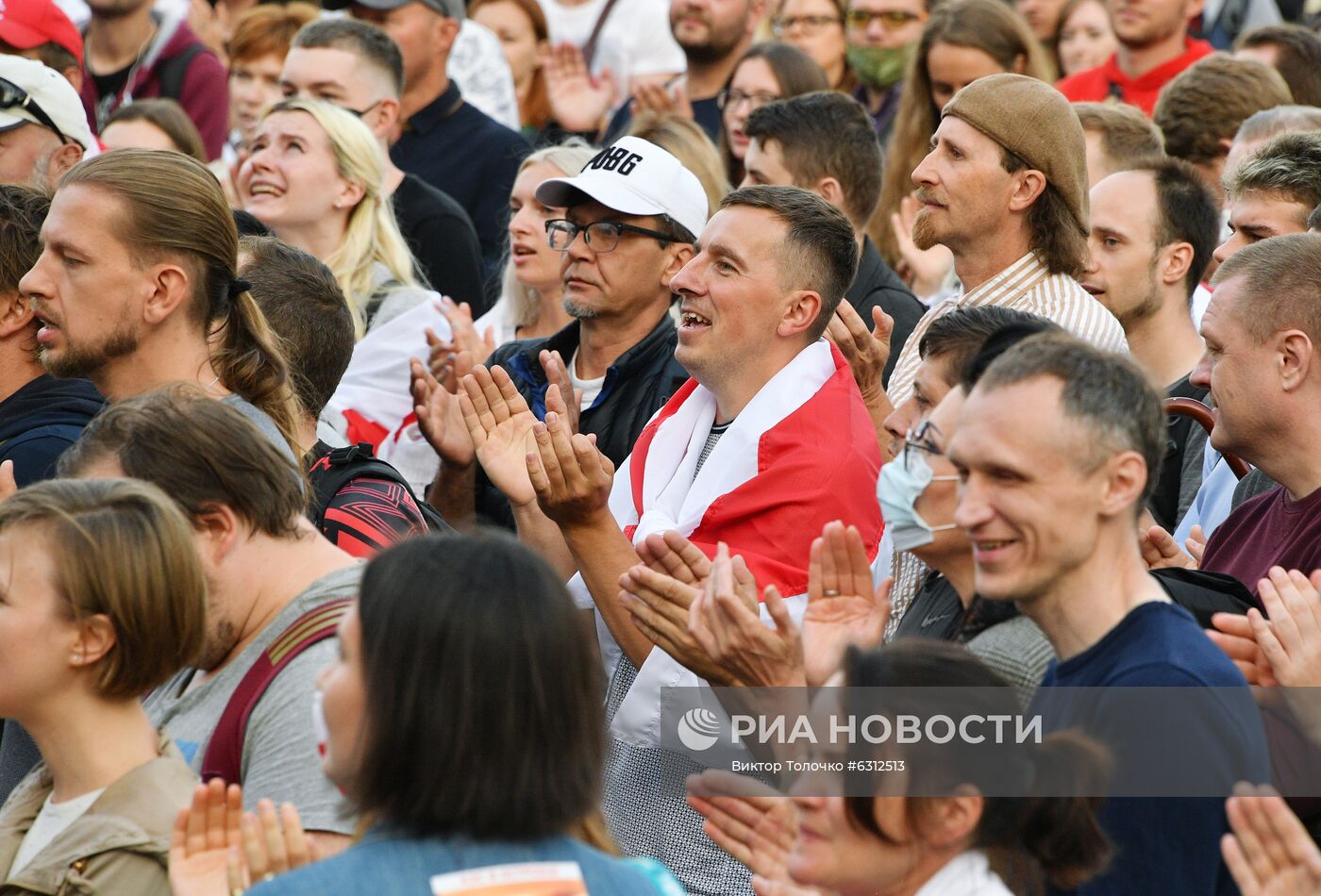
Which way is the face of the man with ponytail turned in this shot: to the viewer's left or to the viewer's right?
to the viewer's left

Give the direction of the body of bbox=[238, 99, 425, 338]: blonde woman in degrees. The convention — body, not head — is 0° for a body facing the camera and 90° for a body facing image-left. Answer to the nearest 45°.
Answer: approximately 45°

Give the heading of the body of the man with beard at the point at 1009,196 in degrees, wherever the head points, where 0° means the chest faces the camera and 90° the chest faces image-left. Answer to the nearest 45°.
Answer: approximately 90°

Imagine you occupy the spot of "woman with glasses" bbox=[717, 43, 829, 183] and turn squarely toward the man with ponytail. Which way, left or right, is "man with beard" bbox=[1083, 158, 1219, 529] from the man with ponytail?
left

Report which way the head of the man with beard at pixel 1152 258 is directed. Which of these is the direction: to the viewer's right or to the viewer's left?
to the viewer's left

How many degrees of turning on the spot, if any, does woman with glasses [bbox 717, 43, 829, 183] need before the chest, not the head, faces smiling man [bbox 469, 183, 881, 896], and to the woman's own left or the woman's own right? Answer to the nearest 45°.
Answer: approximately 45° to the woman's own left

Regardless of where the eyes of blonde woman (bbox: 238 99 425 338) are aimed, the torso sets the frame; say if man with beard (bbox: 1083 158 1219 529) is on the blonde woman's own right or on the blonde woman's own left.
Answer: on the blonde woman's own left

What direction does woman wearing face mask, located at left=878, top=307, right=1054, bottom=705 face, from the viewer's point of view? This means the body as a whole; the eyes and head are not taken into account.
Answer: to the viewer's left

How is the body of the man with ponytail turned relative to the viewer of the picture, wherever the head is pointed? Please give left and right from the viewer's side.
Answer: facing to the left of the viewer

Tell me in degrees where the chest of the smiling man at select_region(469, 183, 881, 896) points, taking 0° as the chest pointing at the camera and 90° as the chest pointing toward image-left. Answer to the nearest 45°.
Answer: approximately 45°

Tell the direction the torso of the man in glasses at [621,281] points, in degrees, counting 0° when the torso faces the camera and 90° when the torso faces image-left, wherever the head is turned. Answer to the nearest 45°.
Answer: approximately 45°

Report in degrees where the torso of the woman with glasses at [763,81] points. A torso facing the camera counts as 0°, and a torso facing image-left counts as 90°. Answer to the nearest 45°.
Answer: approximately 45°
